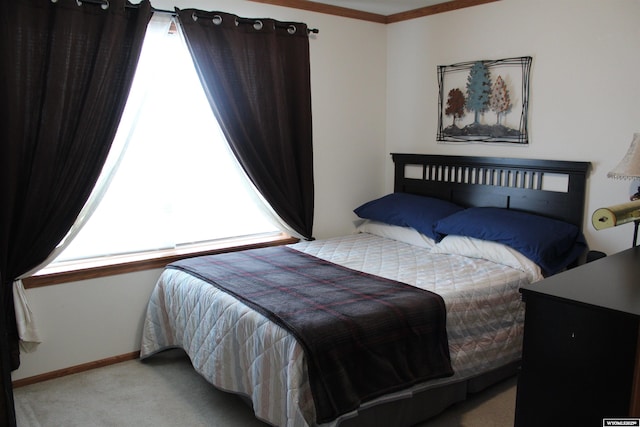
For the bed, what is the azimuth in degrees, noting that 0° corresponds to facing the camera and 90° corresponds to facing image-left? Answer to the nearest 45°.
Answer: approximately 45°

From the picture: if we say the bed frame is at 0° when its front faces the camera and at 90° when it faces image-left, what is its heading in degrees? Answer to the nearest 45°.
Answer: approximately 45°

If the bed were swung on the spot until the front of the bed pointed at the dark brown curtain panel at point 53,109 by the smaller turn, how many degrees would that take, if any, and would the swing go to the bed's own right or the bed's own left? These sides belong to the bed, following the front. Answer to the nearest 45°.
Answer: approximately 45° to the bed's own right

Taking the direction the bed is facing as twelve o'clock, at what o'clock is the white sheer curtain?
The white sheer curtain is roughly at 2 o'clock from the bed.

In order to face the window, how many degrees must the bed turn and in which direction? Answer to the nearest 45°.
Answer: approximately 45° to its right

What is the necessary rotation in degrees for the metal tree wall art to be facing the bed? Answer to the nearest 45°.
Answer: approximately 45° to its left

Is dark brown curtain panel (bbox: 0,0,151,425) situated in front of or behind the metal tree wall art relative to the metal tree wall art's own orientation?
in front

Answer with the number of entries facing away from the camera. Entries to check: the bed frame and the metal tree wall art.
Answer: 0

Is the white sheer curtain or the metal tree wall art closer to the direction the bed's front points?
the white sheer curtain
